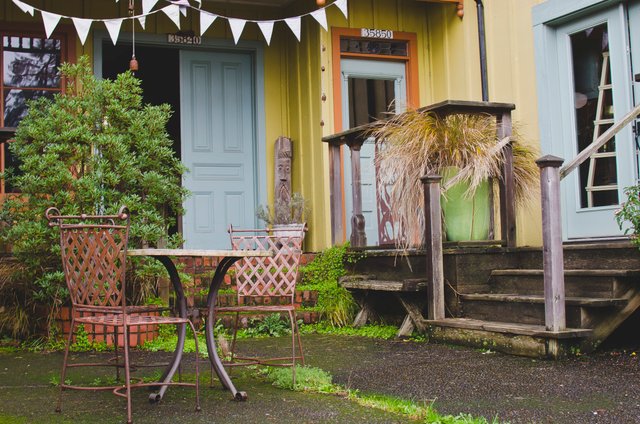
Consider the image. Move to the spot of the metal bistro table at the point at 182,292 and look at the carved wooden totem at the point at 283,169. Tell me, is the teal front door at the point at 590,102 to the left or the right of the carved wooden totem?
right

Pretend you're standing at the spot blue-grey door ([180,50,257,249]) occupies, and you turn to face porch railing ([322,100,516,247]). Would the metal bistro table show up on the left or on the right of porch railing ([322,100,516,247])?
right

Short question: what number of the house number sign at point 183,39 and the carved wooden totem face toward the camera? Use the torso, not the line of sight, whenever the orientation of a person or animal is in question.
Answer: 2

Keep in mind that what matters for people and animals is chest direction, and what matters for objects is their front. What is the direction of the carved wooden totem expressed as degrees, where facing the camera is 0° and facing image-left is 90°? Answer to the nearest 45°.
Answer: approximately 0°

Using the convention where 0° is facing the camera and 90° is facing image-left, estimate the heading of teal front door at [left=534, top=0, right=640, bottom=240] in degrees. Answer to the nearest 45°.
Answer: approximately 45°

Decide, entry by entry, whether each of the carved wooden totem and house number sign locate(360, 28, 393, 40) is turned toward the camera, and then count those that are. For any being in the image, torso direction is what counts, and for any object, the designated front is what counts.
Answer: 2

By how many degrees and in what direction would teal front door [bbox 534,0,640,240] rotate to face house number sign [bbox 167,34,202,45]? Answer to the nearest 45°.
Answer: approximately 45° to its right
